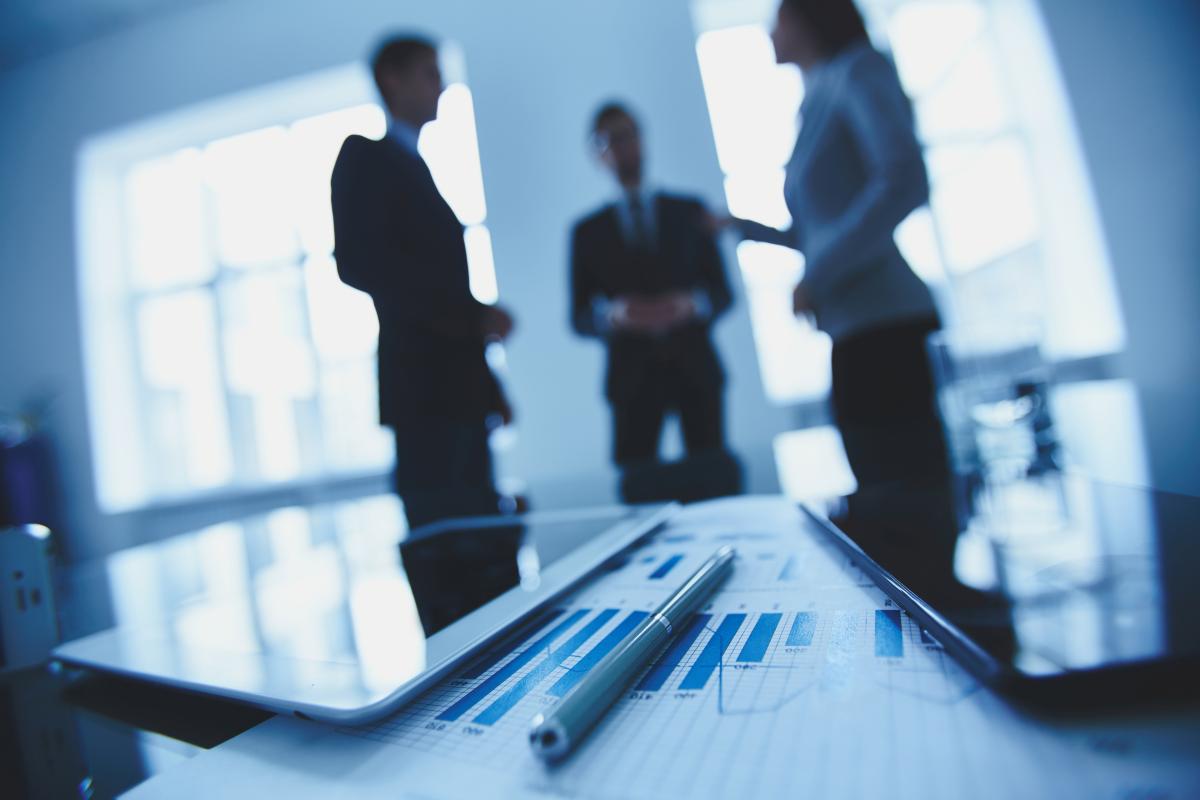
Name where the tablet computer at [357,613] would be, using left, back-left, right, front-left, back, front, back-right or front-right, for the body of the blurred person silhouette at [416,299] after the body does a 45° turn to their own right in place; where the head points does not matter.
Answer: front-right

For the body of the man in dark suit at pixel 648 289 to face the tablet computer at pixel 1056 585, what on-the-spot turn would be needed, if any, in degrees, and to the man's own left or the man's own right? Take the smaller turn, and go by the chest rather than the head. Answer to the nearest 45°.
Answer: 0° — they already face it

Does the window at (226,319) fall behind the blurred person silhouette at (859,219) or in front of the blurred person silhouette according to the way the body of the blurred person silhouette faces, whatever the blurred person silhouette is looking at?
in front

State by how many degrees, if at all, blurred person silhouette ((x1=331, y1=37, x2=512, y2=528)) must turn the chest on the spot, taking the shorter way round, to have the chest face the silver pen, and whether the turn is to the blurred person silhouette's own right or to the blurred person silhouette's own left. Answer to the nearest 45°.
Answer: approximately 90° to the blurred person silhouette's own right

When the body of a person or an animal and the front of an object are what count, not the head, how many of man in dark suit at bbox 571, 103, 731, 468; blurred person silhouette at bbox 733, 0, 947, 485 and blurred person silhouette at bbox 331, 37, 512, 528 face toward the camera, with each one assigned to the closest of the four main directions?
1

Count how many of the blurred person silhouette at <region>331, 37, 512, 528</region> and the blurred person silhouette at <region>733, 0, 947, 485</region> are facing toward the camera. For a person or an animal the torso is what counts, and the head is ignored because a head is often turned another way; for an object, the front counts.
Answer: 0

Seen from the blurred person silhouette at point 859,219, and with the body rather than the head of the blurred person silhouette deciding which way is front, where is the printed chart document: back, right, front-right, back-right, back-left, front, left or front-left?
left

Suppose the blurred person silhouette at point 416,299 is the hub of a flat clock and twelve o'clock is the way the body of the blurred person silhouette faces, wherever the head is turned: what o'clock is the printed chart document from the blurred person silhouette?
The printed chart document is roughly at 3 o'clock from the blurred person silhouette.

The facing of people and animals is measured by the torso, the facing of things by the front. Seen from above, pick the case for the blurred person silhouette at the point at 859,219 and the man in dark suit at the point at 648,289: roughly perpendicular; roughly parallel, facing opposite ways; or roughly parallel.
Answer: roughly perpendicular

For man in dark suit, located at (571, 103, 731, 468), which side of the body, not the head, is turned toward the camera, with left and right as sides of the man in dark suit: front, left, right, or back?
front

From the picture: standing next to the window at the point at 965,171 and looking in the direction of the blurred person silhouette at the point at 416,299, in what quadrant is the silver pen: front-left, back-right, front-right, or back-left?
front-left

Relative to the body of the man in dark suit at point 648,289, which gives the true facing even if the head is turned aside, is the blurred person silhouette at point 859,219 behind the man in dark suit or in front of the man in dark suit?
in front

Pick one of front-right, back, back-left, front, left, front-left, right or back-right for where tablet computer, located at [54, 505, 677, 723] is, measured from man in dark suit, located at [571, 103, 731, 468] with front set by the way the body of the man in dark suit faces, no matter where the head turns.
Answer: front

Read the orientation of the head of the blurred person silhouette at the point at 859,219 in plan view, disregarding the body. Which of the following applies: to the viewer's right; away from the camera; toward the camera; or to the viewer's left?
to the viewer's left

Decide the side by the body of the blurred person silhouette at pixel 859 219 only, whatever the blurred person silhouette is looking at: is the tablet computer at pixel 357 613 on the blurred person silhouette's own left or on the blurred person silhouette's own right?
on the blurred person silhouette's own left

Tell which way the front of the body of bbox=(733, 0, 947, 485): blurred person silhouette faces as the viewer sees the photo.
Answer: to the viewer's left

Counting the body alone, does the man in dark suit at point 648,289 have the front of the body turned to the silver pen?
yes

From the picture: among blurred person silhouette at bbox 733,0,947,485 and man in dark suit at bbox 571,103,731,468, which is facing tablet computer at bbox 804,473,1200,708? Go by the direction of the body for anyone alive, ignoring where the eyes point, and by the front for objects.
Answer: the man in dark suit

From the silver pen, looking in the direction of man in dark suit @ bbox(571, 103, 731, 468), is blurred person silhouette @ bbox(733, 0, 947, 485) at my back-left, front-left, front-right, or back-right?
front-right

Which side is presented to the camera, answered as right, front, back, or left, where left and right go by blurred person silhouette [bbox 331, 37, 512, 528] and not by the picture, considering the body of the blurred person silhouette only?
right

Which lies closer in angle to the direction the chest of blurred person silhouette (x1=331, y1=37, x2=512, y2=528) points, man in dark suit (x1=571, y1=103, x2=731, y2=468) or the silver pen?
the man in dark suit

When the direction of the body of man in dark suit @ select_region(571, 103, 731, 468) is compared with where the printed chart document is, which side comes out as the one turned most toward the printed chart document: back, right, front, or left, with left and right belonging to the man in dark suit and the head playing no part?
front
